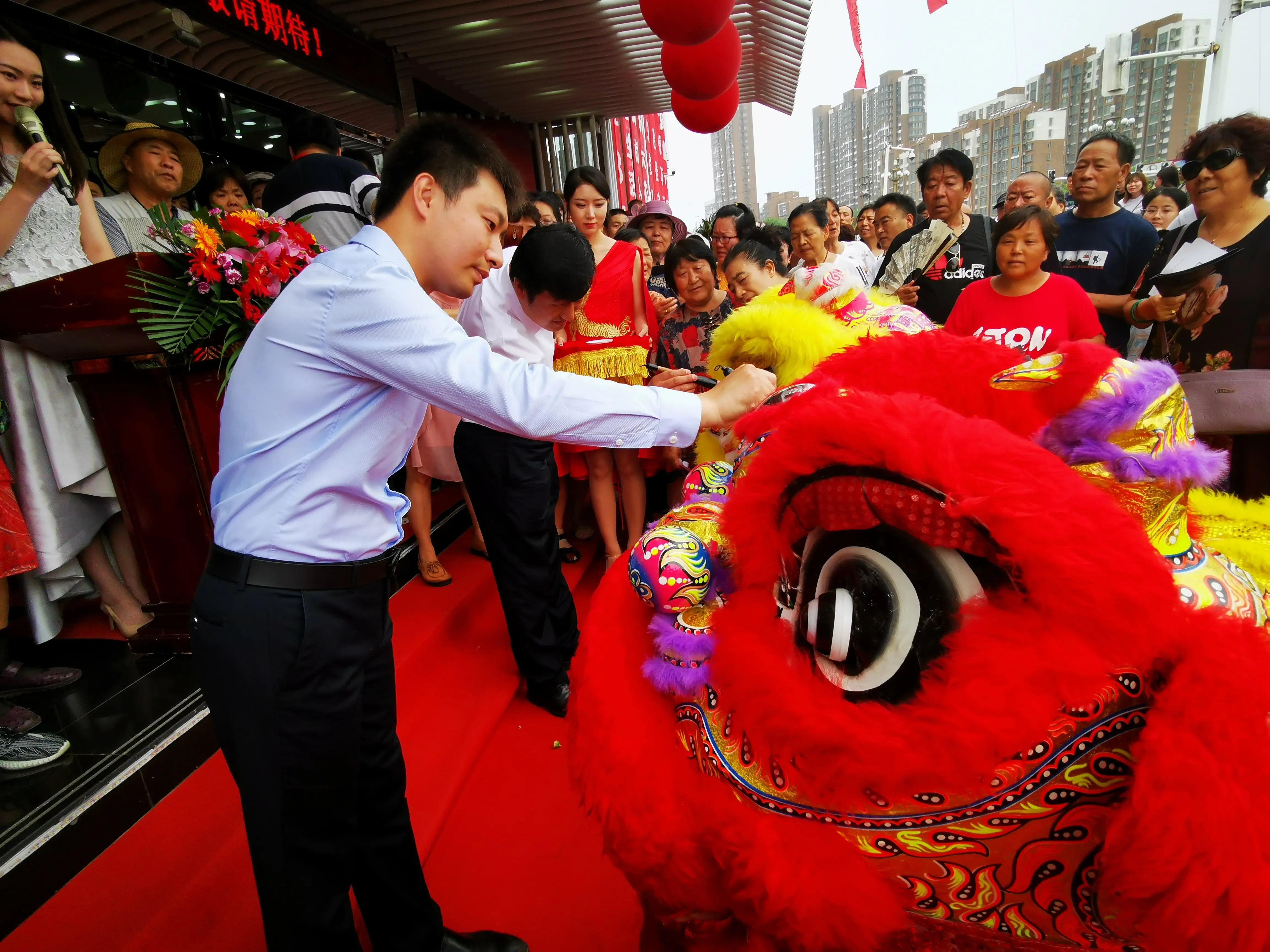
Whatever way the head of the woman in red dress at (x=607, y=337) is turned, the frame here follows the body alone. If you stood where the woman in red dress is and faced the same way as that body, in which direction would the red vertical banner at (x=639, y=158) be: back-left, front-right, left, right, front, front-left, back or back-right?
back

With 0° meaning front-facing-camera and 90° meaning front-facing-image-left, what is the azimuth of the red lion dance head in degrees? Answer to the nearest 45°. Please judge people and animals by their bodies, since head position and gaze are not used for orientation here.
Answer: approximately 90°

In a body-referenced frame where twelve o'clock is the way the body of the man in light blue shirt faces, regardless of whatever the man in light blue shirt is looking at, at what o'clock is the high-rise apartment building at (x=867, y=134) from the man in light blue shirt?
The high-rise apartment building is roughly at 10 o'clock from the man in light blue shirt.

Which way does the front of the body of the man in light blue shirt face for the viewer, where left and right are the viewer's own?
facing to the right of the viewer

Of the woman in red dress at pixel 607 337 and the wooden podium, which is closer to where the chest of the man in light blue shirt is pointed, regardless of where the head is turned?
the woman in red dress

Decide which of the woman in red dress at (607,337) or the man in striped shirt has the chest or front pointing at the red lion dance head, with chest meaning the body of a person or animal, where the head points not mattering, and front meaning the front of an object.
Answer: the woman in red dress

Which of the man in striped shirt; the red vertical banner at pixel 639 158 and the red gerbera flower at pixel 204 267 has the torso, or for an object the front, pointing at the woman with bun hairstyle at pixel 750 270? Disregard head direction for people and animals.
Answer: the red vertical banner

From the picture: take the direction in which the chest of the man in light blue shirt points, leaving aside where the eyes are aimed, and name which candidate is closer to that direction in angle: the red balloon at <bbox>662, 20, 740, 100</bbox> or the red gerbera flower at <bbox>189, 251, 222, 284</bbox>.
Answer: the red balloon

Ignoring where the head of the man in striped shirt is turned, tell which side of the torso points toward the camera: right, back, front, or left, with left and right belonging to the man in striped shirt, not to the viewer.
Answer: back

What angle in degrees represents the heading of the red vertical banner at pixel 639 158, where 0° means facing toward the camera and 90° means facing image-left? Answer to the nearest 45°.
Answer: approximately 0°

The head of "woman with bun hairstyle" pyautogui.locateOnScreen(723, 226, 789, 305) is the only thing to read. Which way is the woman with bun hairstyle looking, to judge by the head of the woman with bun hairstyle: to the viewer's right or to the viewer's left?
to the viewer's left

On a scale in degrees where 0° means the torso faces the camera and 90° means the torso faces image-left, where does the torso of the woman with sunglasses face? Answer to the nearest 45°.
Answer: approximately 45°

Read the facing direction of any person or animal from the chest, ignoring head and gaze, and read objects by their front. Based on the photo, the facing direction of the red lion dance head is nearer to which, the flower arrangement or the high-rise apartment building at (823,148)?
the flower arrangement

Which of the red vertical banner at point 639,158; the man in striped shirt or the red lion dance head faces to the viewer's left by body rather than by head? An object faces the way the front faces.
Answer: the red lion dance head

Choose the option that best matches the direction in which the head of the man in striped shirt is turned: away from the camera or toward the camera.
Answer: away from the camera
